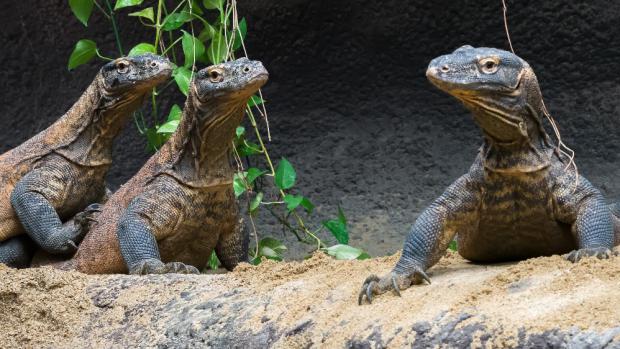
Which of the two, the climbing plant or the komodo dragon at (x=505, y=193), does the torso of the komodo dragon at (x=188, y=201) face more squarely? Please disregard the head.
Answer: the komodo dragon

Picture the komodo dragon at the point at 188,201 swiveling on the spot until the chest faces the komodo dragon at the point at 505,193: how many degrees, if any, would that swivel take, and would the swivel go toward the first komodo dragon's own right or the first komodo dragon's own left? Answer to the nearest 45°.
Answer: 0° — it already faces it

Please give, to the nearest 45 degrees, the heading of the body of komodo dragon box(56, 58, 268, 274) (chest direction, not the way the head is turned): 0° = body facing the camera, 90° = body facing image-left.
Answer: approximately 315°

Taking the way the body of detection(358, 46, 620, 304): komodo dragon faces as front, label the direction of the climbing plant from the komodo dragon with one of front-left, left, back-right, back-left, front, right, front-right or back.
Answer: back-right

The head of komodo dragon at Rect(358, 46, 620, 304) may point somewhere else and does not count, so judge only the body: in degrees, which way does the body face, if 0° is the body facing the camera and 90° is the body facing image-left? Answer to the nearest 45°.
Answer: approximately 0°

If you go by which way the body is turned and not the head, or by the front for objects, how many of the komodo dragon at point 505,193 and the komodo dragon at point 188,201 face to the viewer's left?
0
